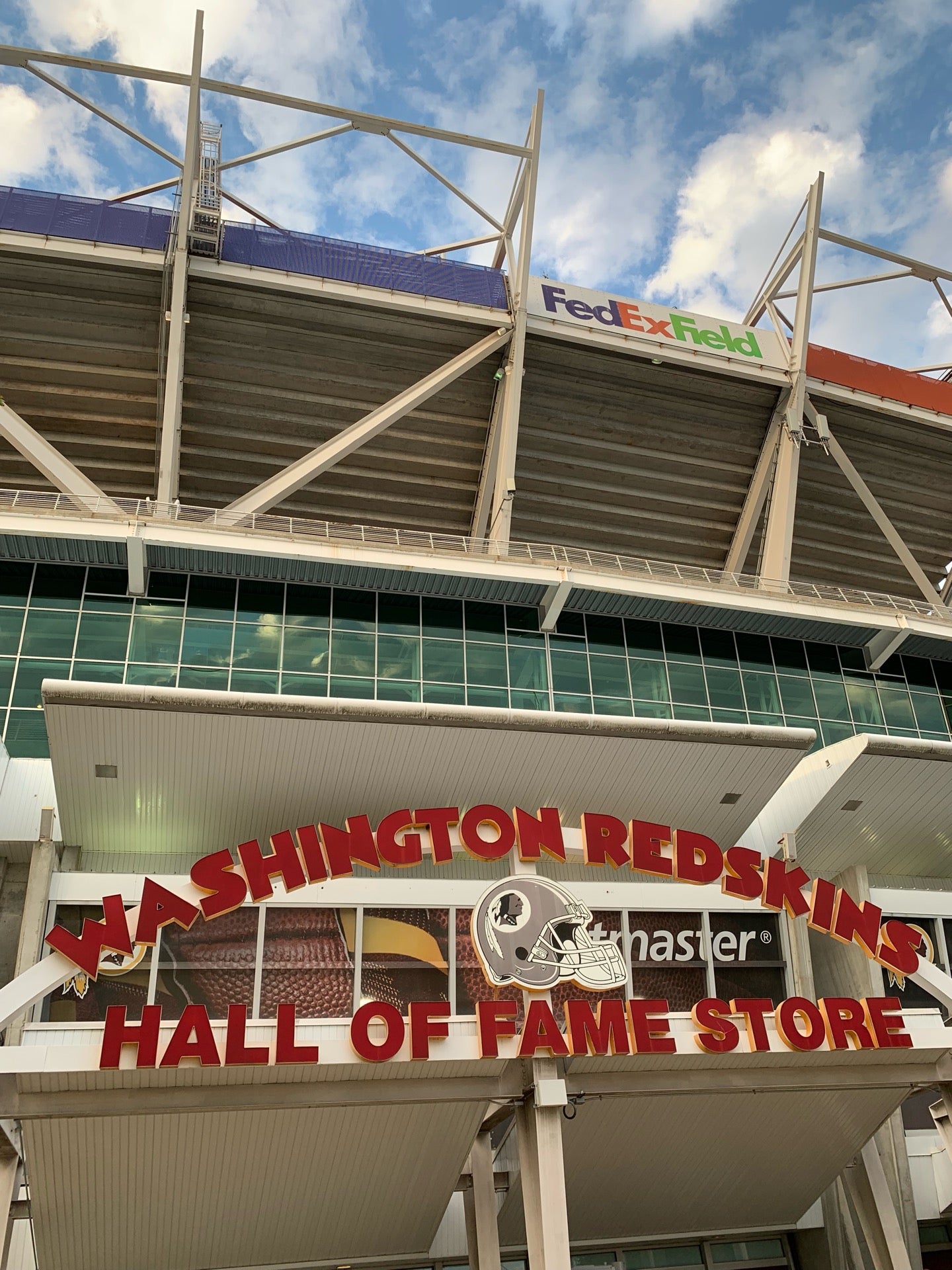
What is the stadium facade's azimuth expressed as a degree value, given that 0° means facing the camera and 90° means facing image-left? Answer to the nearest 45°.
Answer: approximately 0°
